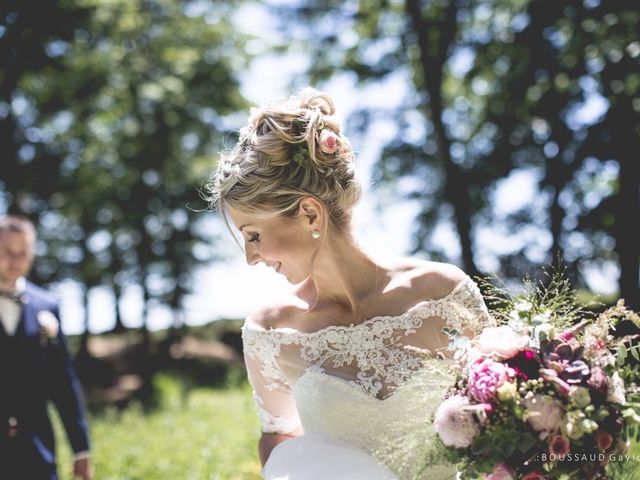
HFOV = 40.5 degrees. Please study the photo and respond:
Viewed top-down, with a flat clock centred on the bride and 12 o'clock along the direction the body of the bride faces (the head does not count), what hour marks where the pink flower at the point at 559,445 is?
The pink flower is roughly at 11 o'clock from the bride.

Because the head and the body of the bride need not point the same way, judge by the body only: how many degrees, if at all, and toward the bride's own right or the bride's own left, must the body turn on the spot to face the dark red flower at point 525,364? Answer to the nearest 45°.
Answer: approximately 45° to the bride's own left

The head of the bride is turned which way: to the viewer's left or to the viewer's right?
to the viewer's left

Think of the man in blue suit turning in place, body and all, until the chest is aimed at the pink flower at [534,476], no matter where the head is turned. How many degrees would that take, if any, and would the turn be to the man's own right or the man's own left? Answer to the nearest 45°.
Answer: approximately 45° to the man's own left

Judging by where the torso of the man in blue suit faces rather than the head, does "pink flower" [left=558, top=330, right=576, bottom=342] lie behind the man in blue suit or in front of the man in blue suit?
in front

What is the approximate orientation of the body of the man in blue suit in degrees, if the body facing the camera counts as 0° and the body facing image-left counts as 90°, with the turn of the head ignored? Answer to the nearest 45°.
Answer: approximately 0°

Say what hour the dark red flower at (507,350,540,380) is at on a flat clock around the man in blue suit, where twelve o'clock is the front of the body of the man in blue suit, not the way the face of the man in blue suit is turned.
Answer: The dark red flower is roughly at 11 o'clock from the man in blue suit.

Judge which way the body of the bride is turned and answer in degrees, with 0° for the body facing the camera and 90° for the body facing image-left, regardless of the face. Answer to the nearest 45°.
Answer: approximately 0°

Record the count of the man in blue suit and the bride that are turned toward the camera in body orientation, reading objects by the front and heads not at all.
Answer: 2
